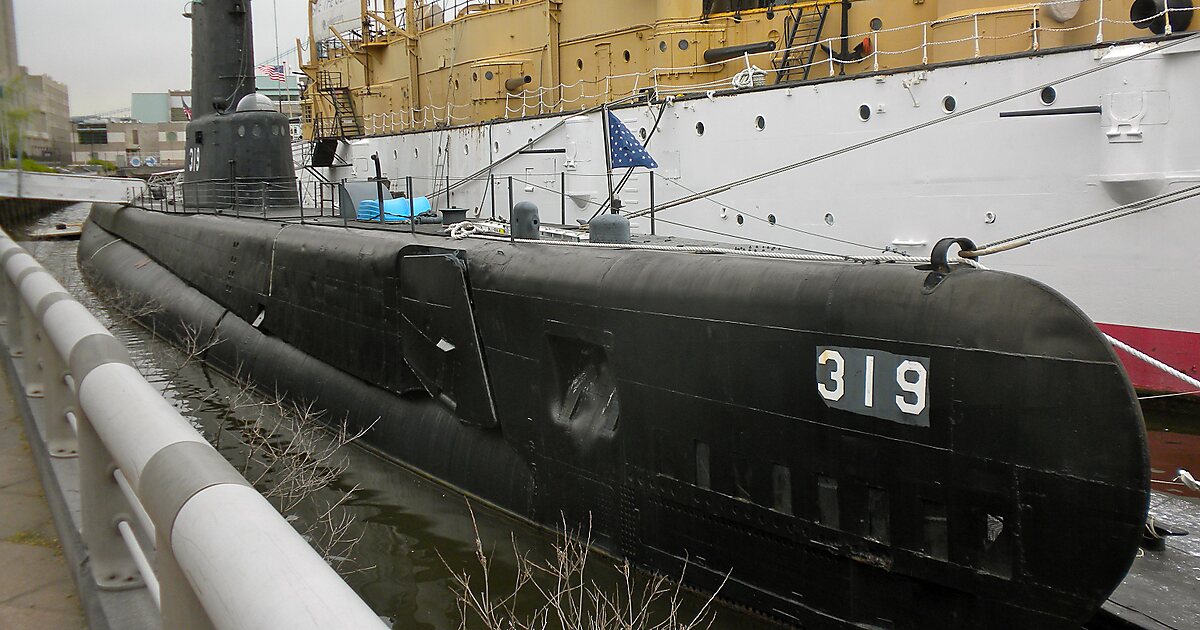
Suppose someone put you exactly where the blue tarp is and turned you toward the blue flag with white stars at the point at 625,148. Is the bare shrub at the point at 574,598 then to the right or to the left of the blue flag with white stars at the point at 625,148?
right

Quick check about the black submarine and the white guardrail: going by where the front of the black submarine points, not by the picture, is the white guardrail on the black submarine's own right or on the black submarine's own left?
on the black submarine's own right

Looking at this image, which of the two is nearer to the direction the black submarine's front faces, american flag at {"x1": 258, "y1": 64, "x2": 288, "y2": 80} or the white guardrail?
the white guardrail

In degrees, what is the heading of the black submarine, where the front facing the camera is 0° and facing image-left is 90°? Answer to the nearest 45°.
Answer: approximately 315°

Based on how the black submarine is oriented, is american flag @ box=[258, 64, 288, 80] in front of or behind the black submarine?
behind
